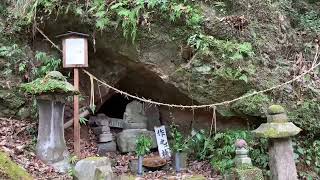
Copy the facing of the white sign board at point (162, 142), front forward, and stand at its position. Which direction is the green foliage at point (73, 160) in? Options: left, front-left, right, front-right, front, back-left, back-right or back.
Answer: front-right

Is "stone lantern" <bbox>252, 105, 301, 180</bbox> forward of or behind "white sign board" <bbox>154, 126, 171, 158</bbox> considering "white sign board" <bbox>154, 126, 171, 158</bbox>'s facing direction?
forward

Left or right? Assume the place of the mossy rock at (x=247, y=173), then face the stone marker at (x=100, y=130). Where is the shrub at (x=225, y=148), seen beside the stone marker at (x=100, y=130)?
right

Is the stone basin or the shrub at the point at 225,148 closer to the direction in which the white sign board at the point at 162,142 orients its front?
the stone basin

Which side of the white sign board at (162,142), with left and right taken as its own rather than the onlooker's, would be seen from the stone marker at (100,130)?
right

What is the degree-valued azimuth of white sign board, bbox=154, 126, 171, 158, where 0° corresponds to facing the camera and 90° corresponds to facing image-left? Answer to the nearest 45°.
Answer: approximately 0°

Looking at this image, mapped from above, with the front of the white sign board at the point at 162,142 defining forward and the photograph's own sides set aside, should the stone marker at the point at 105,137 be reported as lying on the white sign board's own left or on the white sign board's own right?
on the white sign board's own right

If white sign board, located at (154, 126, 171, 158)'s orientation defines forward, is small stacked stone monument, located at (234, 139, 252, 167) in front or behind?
in front

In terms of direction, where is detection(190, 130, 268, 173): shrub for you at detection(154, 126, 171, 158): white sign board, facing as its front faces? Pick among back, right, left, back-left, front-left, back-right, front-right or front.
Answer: front-left

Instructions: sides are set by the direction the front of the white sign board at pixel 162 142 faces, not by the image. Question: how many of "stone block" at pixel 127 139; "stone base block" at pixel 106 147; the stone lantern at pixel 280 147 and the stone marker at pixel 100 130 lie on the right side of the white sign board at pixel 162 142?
3

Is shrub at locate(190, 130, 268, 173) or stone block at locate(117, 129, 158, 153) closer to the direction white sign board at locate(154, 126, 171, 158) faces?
the shrub

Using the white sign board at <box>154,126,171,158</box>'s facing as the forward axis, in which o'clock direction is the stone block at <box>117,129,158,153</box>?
The stone block is roughly at 3 o'clock from the white sign board.

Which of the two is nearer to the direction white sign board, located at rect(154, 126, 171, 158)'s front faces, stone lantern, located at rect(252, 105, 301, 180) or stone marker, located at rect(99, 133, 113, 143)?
the stone lantern

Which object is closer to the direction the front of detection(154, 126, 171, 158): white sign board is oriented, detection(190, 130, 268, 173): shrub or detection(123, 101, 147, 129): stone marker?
the shrub
